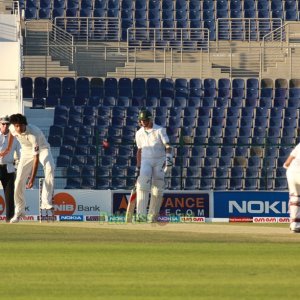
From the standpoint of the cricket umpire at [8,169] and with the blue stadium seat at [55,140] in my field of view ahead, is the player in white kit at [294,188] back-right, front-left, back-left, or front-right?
back-right

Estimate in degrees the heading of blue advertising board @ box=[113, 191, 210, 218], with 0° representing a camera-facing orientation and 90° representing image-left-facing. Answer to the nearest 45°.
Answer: approximately 0°

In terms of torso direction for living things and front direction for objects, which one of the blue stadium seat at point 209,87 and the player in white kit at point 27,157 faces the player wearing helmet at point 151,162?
the blue stadium seat

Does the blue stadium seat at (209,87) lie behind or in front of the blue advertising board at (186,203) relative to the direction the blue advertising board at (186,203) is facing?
behind

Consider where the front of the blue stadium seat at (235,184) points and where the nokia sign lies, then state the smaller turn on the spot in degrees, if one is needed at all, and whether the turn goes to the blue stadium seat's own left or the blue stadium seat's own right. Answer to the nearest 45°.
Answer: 0° — it already faces it

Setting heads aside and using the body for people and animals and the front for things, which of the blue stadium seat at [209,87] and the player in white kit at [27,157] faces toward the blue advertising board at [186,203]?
the blue stadium seat
